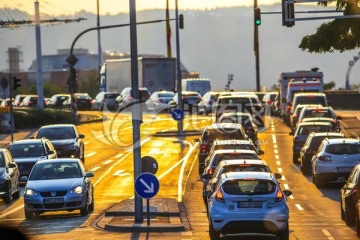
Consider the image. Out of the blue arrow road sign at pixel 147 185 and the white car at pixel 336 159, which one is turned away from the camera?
the white car

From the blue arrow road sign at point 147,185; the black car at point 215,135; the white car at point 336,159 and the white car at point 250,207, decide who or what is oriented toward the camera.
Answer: the blue arrow road sign

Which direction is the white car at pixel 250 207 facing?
away from the camera

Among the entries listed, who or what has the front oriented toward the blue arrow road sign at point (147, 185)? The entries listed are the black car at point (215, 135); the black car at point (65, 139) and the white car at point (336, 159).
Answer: the black car at point (65, 139)

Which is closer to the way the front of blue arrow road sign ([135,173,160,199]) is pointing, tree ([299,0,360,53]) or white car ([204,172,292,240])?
the white car

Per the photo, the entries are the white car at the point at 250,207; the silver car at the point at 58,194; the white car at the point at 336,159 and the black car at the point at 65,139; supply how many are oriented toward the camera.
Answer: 2

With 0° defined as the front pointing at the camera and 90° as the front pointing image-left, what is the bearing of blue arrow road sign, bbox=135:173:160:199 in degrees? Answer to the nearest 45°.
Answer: approximately 0°

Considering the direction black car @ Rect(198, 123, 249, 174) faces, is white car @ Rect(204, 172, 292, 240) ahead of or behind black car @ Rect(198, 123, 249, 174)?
behind

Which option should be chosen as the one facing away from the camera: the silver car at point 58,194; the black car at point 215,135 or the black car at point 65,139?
the black car at point 215,135

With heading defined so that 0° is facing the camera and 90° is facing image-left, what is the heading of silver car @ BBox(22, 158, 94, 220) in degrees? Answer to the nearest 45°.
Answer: approximately 0°

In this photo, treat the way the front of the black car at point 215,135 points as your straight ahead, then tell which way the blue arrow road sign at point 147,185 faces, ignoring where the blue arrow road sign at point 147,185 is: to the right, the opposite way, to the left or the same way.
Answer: the opposite way

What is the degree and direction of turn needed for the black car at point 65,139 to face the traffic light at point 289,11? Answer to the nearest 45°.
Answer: approximately 45° to its left

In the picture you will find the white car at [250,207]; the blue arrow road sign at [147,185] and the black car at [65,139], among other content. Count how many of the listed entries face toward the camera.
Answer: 2

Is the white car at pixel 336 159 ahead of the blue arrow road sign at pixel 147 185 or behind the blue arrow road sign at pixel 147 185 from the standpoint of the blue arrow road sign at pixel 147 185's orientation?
behind
